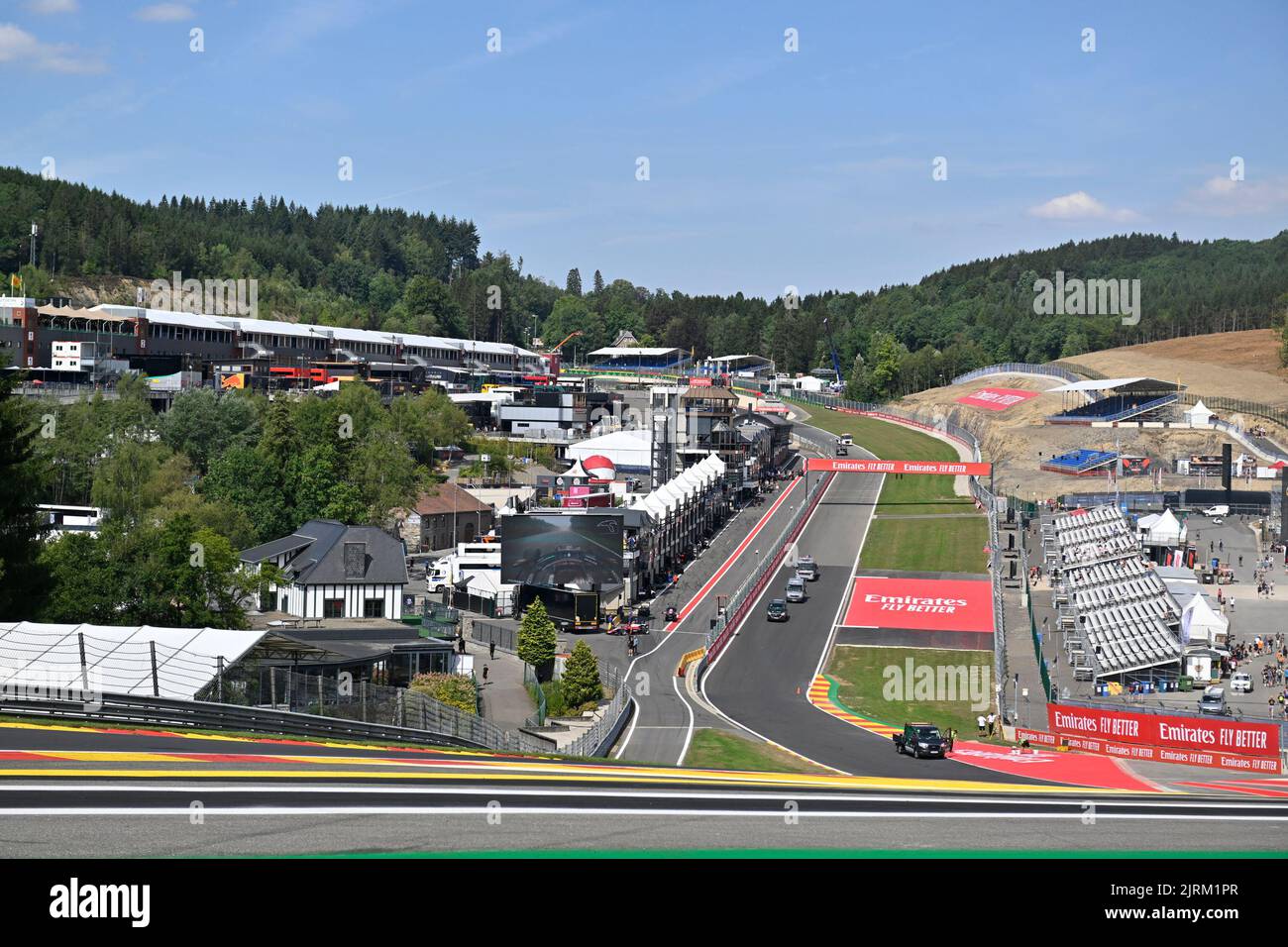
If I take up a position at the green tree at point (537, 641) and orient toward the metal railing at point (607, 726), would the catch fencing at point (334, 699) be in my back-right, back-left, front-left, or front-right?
front-right

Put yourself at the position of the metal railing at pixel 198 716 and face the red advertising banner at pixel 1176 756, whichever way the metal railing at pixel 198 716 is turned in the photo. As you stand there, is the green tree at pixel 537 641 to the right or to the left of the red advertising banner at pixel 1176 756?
left

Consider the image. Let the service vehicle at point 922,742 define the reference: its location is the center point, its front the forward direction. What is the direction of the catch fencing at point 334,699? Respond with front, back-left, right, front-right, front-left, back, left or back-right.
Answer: right

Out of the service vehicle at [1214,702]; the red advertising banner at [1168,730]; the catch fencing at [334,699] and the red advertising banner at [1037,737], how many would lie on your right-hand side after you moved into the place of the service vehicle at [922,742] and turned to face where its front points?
1

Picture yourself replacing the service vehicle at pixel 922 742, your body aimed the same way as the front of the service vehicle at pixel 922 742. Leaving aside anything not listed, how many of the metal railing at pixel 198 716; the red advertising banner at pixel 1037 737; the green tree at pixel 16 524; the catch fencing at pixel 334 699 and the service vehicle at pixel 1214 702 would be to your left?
2

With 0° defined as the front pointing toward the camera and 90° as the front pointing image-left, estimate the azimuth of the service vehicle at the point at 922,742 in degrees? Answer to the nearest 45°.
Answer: approximately 315°

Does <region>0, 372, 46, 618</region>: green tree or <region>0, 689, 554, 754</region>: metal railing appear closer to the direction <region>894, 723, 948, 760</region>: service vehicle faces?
the metal railing

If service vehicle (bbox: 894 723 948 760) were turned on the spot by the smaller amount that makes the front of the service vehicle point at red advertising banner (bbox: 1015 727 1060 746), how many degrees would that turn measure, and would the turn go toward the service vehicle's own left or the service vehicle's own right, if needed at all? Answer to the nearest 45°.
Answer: approximately 90° to the service vehicle's own left

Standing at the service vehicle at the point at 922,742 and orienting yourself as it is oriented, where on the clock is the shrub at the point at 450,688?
The shrub is roughly at 4 o'clock from the service vehicle.

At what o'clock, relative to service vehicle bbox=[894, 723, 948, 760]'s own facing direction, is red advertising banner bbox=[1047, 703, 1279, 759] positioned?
The red advertising banner is roughly at 10 o'clock from the service vehicle.

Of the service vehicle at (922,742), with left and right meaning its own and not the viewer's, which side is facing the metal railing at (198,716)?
right

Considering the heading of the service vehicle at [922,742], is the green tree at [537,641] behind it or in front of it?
behind

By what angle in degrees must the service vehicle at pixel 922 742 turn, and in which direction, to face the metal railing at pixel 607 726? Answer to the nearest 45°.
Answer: approximately 135° to its right
